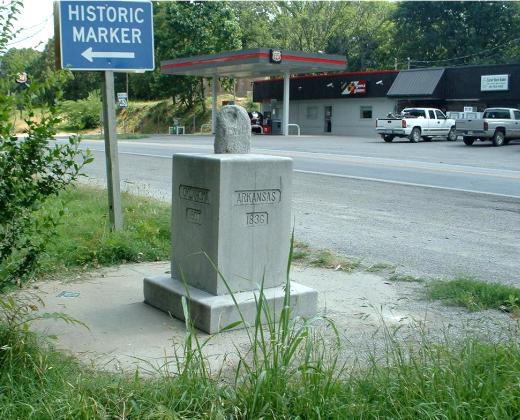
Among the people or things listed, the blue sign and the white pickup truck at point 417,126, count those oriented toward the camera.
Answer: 1

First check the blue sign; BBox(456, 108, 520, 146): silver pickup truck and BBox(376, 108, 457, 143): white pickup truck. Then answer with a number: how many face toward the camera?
1

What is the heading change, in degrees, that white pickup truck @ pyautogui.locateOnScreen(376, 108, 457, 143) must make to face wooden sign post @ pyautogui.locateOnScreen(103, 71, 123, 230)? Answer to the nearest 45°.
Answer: approximately 135° to its right

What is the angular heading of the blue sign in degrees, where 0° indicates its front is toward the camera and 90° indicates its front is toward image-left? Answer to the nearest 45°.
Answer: approximately 0°

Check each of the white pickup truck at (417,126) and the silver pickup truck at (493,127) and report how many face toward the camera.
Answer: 0

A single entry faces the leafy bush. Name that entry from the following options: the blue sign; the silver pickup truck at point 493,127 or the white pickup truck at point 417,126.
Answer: the blue sign

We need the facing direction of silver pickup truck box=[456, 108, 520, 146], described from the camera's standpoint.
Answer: facing away from the viewer and to the right of the viewer

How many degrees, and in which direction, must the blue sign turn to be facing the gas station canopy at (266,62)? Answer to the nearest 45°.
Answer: approximately 180°

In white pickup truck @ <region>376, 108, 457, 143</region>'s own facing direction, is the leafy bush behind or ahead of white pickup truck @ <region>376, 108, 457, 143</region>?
behind

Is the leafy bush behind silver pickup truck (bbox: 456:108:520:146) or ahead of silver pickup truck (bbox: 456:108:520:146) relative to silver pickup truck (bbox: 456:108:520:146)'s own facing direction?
behind

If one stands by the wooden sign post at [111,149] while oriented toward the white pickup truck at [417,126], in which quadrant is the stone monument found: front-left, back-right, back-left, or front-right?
back-right

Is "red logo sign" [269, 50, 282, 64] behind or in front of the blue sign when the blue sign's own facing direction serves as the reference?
behind

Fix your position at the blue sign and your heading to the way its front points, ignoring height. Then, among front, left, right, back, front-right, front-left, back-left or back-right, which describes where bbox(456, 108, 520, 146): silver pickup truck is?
back-left

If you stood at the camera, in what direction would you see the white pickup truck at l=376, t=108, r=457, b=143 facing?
facing away from the viewer and to the right of the viewer

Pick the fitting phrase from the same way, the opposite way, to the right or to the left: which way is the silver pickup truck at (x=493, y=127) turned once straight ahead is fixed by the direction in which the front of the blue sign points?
to the left

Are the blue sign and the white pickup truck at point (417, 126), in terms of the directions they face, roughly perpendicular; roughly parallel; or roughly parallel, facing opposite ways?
roughly perpendicular
